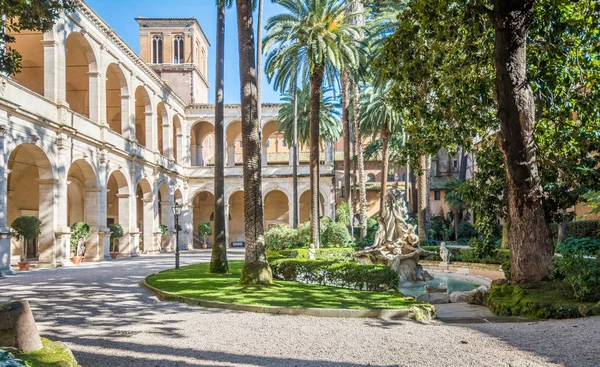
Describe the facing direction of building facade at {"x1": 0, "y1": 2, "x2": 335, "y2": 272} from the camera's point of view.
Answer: facing the viewer and to the right of the viewer

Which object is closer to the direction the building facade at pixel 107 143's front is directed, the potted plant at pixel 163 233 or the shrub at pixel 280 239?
the shrub

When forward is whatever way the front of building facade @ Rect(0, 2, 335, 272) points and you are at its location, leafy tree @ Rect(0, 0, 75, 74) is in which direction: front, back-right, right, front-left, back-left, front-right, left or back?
front-right

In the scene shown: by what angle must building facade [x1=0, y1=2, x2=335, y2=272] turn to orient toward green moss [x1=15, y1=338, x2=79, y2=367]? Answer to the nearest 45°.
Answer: approximately 45° to its right

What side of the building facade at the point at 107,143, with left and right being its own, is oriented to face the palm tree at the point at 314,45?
front

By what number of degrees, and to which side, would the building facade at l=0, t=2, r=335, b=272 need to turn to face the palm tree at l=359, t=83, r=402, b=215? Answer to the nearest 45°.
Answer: approximately 45° to its left

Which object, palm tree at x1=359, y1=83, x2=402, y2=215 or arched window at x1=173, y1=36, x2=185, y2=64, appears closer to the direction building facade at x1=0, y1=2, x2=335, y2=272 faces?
the palm tree

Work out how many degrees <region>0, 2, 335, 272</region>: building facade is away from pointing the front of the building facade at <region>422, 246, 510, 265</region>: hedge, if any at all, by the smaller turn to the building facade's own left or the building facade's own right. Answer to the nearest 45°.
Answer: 0° — it already faces it

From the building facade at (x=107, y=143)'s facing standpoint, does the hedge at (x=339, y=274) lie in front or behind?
in front
